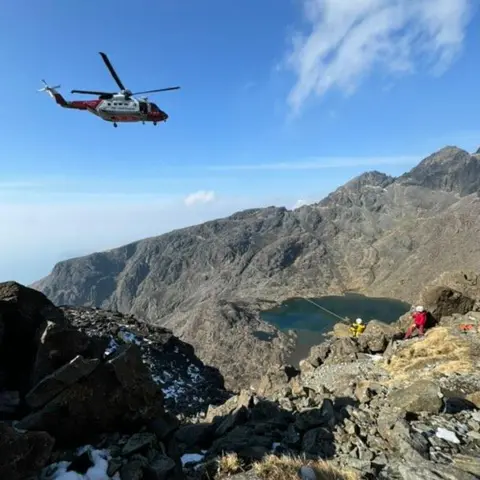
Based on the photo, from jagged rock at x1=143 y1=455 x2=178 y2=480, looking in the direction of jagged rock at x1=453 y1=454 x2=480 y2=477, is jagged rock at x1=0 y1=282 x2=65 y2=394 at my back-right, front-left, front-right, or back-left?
back-left

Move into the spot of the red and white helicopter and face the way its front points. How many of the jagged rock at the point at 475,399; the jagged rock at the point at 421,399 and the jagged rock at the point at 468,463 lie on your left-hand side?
0

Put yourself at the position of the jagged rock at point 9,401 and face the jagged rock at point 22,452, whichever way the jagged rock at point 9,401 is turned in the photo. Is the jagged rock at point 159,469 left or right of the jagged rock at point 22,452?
left

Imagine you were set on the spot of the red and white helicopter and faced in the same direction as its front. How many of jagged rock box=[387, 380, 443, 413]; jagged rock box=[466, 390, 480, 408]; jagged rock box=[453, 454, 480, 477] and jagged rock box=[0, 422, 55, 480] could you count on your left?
0

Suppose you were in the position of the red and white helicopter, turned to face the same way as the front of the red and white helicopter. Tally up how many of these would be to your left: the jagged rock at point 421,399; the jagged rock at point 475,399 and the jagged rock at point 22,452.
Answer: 0

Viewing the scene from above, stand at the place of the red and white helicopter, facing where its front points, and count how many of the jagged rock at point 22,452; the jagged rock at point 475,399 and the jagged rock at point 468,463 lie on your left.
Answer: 0

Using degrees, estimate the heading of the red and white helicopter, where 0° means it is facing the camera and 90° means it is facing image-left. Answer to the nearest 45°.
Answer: approximately 270°
